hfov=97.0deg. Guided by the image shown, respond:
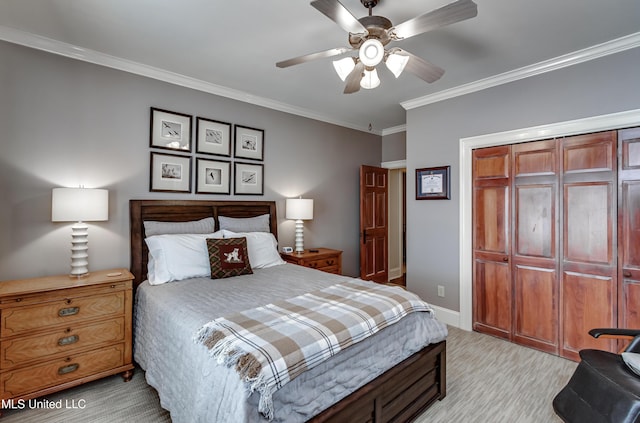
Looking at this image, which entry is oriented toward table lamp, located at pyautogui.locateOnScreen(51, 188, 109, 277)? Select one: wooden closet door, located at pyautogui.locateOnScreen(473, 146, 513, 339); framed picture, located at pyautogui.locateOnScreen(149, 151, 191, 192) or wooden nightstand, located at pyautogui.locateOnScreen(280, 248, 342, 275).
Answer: the wooden closet door

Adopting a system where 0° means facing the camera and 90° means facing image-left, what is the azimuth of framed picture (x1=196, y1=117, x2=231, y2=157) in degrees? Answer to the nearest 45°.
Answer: approximately 315°

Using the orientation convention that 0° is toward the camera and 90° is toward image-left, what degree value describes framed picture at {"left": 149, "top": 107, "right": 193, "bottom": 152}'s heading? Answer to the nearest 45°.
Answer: approximately 315°
